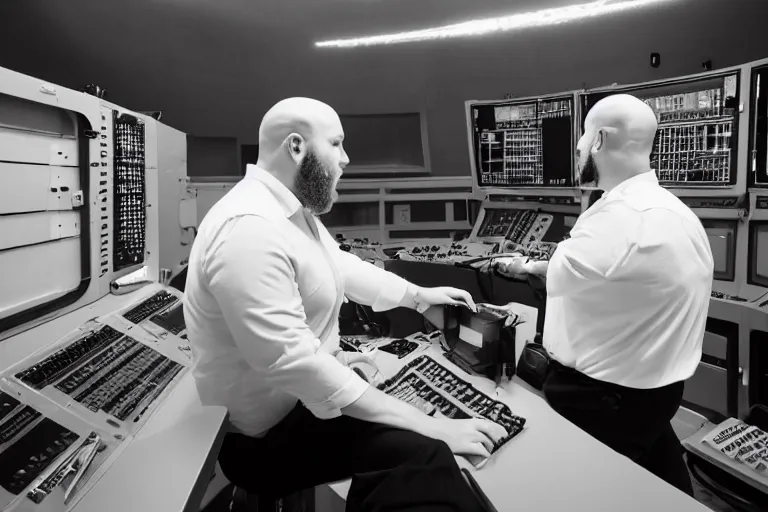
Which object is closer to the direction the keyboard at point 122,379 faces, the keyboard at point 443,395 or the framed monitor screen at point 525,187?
the keyboard

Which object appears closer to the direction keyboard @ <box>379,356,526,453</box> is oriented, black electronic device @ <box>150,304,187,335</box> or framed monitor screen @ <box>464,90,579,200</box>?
the black electronic device

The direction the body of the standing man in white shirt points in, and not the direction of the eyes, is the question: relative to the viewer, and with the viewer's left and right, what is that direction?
facing away from the viewer and to the left of the viewer

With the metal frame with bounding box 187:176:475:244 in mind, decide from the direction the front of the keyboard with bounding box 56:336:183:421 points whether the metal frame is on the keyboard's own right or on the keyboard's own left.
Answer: on the keyboard's own left

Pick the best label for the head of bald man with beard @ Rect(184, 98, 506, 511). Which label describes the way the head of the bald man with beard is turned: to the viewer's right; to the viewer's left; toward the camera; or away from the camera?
to the viewer's right

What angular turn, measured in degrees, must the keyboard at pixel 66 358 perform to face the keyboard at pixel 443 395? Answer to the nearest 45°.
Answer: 0° — it already faces it

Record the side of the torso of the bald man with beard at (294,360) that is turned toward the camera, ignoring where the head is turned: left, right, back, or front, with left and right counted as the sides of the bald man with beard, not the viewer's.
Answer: right

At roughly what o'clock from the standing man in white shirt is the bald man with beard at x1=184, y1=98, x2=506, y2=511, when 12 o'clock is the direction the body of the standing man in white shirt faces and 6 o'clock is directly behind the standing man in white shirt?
The bald man with beard is roughly at 9 o'clock from the standing man in white shirt.

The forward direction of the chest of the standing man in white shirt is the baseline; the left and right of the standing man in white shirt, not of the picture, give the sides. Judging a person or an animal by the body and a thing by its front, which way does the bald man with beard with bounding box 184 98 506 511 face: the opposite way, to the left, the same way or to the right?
to the right

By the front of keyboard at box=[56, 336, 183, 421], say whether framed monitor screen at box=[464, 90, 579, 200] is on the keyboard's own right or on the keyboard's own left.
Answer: on the keyboard's own left
